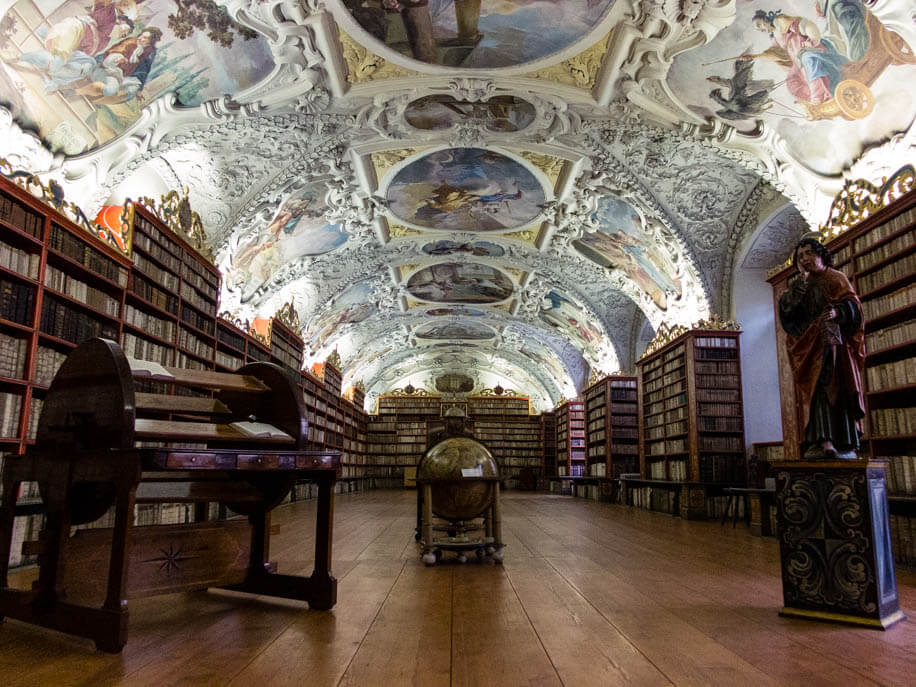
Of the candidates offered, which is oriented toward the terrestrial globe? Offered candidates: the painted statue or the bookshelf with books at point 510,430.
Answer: the bookshelf with books

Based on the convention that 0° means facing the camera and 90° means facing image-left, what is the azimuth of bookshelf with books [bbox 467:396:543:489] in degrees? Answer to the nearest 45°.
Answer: approximately 0°

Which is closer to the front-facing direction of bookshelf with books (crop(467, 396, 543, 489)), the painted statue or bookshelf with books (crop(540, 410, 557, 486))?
the painted statue

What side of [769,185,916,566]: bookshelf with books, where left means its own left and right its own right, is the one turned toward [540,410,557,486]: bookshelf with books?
right

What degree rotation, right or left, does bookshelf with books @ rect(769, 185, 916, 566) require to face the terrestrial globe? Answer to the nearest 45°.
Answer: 0° — it already faces it

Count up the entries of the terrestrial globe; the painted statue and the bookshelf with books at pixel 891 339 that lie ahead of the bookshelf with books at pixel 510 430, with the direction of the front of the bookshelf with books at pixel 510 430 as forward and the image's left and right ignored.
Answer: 3

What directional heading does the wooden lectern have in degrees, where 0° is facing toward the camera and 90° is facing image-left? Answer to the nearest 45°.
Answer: approximately 315°

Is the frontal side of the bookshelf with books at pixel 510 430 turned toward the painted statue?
yes

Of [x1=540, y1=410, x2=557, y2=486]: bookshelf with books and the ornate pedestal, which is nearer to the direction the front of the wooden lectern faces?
the ornate pedestal

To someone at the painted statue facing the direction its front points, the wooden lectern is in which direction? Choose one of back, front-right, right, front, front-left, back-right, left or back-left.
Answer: front-right

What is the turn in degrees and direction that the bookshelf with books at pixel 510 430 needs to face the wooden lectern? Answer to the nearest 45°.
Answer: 0° — it already faces it

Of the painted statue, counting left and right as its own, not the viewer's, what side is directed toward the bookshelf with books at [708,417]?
back
